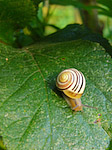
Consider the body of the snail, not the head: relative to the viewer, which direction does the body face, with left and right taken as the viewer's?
facing the viewer and to the right of the viewer
